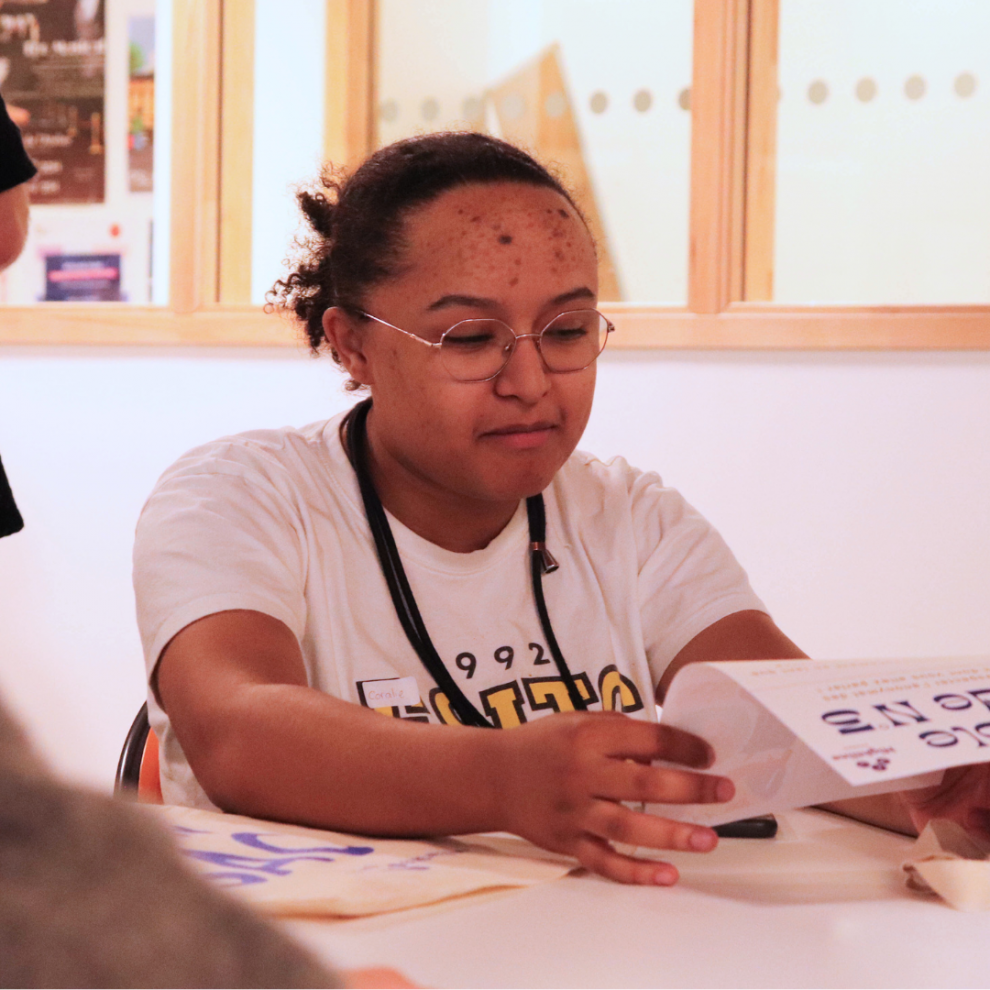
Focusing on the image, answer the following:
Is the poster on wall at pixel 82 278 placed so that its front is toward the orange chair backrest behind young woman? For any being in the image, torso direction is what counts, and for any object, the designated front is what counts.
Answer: yes

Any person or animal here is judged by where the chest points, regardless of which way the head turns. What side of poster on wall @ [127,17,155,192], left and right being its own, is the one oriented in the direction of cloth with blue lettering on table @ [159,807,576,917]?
front

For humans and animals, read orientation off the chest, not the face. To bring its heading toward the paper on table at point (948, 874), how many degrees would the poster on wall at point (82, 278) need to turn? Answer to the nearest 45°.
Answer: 0° — it already faces it

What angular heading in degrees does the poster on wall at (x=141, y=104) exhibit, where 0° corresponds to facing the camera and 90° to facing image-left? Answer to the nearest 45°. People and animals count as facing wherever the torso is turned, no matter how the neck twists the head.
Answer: approximately 0°

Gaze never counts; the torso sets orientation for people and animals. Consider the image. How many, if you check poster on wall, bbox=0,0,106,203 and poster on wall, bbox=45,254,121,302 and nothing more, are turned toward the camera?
2

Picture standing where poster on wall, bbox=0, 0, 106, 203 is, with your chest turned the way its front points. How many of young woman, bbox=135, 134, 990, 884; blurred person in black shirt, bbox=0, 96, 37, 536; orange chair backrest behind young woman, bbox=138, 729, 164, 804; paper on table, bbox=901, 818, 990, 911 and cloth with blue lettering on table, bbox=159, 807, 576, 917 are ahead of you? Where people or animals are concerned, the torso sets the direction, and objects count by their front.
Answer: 5

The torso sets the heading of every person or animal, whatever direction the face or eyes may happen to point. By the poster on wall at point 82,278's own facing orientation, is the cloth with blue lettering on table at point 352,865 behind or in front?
in front

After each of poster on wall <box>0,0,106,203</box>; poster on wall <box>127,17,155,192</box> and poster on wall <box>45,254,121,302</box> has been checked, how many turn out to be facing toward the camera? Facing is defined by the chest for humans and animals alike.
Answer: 3

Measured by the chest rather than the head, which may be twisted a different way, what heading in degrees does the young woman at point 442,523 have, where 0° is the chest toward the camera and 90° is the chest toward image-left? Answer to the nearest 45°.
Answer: approximately 315°

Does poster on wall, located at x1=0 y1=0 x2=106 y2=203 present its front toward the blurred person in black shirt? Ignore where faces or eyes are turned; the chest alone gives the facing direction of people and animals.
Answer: yes
